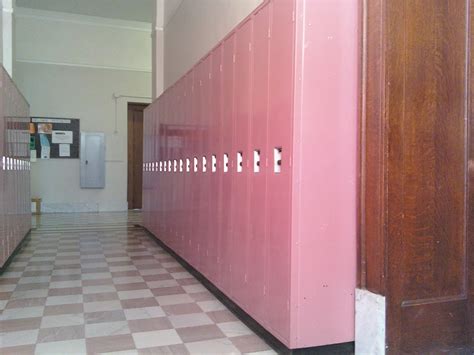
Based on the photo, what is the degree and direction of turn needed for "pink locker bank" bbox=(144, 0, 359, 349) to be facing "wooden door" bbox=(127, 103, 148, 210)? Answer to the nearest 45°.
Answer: approximately 90° to its right

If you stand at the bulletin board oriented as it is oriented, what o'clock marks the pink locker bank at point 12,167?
The pink locker bank is roughly at 12 o'clock from the bulletin board.

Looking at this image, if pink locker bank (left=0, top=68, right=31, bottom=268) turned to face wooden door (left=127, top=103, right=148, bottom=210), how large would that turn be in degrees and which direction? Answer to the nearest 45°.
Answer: approximately 45° to its left

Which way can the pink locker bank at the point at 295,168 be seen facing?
to the viewer's left

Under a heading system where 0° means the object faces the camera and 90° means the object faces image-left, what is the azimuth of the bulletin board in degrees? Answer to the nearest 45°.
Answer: approximately 0°

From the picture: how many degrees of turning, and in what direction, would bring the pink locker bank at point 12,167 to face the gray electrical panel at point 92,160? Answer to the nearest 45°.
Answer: approximately 90° to its left

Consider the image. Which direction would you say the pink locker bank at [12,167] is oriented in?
to the viewer's right

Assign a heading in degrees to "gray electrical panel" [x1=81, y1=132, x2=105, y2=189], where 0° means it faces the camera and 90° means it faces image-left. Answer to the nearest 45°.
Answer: approximately 0°

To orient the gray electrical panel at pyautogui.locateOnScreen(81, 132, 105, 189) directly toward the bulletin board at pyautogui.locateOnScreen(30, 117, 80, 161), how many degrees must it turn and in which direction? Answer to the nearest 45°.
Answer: approximately 90° to its right

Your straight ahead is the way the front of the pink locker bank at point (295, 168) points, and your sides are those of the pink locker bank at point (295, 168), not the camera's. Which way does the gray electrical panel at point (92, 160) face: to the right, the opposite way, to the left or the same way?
to the left
